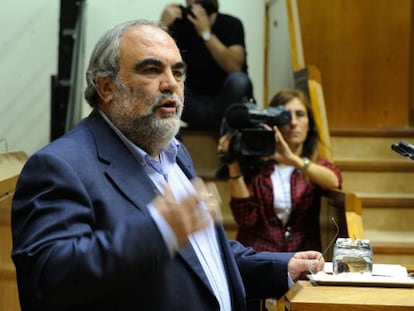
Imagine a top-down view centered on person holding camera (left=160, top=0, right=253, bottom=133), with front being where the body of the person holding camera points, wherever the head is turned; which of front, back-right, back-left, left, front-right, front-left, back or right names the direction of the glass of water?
front-left

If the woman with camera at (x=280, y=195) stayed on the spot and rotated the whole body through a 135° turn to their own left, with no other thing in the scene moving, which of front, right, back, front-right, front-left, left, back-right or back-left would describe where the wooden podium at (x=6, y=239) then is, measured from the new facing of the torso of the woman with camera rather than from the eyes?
back

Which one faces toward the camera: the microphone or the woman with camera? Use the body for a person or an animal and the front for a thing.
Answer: the woman with camera

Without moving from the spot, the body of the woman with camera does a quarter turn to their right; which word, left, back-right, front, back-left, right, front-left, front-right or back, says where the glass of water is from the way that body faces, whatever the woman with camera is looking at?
left

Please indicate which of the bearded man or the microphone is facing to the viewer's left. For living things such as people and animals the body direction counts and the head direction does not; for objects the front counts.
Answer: the microphone

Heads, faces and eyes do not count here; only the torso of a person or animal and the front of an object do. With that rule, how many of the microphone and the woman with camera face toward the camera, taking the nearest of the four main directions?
1

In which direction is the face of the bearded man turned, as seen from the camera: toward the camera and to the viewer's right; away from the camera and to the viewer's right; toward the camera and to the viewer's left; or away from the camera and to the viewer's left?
toward the camera and to the viewer's right

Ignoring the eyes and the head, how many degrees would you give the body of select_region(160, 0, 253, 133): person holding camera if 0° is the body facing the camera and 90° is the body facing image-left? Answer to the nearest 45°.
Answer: approximately 45°

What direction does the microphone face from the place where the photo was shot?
facing to the left of the viewer

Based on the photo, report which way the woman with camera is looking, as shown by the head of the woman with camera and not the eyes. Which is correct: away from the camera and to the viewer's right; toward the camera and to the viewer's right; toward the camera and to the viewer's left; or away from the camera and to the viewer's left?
toward the camera and to the viewer's left

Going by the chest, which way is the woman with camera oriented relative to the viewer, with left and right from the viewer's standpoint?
facing the viewer

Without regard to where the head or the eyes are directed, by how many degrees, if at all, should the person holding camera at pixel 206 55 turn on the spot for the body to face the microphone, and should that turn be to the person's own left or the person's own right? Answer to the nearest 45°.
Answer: approximately 45° to the person's own left

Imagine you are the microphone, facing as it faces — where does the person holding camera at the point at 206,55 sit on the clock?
The person holding camera is roughly at 2 o'clock from the microphone.

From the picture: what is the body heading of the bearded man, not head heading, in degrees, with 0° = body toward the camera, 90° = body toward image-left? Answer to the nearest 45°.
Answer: approximately 315°
